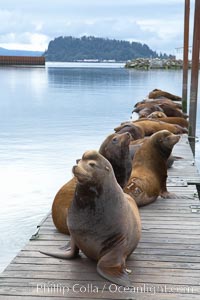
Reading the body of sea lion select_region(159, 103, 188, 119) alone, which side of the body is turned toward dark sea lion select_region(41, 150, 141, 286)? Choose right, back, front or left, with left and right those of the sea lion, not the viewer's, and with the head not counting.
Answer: left

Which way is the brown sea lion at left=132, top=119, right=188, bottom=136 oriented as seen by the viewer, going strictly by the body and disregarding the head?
to the viewer's left

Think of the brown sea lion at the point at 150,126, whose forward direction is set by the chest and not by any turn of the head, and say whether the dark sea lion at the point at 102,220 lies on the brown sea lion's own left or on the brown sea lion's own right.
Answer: on the brown sea lion's own left

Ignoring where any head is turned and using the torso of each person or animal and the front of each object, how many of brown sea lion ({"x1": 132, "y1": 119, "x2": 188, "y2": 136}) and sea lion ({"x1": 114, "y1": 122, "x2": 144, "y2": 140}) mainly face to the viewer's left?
2

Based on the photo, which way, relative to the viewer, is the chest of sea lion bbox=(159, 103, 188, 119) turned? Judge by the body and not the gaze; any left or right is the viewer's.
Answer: facing to the left of the viewer

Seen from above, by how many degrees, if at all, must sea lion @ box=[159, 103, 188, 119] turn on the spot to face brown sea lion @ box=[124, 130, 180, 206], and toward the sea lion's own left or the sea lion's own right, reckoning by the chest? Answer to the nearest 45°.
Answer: approximately 90° to the sea lion's own left

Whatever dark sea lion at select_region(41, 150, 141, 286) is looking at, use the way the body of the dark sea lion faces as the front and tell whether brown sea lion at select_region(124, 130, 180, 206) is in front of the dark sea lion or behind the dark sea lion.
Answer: behind

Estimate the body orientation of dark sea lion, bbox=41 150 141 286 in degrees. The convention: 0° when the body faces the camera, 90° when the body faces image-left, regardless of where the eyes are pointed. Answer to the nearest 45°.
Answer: approximately 45°

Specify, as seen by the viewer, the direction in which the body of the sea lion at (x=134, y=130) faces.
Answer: to the viewer's left
